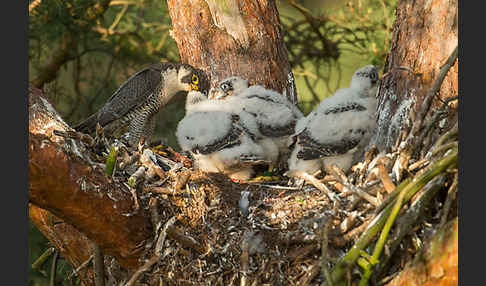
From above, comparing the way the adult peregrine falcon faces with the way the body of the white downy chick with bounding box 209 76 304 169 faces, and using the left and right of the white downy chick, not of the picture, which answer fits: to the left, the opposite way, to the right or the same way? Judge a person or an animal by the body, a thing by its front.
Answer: the opposite way

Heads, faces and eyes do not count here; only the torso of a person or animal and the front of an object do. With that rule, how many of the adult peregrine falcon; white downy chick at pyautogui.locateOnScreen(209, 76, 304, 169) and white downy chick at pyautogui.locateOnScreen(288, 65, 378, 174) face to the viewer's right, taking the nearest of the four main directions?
2

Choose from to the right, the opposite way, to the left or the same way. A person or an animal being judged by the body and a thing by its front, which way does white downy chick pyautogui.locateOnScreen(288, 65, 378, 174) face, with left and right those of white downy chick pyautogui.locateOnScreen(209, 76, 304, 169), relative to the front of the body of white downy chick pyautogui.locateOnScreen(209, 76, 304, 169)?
the opposite way

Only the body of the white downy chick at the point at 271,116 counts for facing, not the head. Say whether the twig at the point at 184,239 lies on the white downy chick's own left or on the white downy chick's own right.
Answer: on the white downy chick's own left

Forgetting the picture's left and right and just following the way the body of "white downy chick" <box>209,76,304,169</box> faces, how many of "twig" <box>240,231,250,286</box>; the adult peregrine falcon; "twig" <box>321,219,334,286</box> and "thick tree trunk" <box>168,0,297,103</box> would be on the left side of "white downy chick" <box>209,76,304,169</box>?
2

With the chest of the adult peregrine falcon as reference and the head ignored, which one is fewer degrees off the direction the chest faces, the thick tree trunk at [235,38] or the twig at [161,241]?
the thick tree trunk

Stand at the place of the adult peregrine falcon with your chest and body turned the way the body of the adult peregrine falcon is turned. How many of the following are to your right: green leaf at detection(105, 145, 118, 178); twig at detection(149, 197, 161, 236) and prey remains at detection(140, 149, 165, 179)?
3

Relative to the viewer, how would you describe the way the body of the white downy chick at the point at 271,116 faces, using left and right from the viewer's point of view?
facing to the left of the viewer

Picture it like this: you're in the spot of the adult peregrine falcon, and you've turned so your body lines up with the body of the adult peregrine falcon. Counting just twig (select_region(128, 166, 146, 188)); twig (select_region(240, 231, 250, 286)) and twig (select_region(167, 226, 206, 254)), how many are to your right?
3

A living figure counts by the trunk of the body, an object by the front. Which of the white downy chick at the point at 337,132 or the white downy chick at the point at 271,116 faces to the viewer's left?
the white downy chick at the point at 271,116

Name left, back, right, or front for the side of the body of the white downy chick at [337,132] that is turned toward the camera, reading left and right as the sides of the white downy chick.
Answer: right

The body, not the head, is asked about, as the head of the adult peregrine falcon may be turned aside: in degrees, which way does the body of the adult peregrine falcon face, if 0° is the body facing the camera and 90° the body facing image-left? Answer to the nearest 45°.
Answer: approximately 270°
